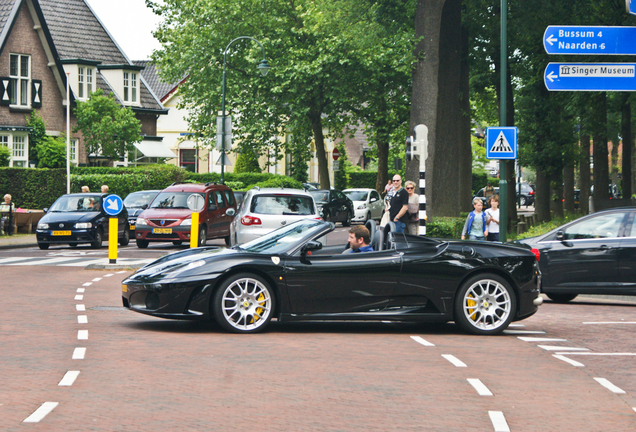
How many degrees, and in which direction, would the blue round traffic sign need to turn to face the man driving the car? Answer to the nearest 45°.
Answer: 0° — it already faces them

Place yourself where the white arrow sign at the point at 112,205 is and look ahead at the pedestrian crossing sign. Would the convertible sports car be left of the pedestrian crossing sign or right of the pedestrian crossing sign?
right

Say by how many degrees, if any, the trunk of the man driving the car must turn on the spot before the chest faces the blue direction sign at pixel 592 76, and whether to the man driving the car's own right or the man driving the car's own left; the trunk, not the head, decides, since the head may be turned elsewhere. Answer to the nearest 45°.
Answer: approximately 135° to the man driving the car's own right

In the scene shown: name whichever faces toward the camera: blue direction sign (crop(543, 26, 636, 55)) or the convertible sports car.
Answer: the blue direction sign

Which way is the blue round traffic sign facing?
toward the camera

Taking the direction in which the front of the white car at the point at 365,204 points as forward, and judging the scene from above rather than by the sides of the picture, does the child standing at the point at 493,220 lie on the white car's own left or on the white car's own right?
on the white car's own left

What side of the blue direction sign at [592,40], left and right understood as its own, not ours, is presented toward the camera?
front

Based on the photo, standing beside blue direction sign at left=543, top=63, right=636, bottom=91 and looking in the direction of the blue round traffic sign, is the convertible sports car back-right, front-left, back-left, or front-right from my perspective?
front-left

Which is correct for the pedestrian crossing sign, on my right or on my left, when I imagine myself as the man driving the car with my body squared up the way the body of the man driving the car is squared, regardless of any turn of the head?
on my right

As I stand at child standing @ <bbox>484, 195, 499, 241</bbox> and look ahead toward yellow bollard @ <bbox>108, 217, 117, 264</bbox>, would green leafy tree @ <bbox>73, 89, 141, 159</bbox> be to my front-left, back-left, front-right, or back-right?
front-right

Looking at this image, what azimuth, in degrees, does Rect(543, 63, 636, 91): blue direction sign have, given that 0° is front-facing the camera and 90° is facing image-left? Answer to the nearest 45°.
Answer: approximately 0°

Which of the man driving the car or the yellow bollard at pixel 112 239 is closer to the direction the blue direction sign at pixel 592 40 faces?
the man driving the car

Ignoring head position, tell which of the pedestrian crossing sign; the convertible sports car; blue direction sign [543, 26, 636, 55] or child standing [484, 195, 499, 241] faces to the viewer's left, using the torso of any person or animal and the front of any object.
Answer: the convertible sports car

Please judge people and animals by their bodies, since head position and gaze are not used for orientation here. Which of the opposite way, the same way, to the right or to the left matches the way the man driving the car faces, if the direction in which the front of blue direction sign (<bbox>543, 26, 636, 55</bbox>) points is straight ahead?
to the right

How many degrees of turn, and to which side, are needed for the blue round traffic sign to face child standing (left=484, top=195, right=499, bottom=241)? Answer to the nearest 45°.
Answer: approximately 45° to its left

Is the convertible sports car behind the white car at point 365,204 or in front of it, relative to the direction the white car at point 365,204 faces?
in front

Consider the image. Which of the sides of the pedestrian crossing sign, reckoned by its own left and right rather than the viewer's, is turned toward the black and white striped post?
right
